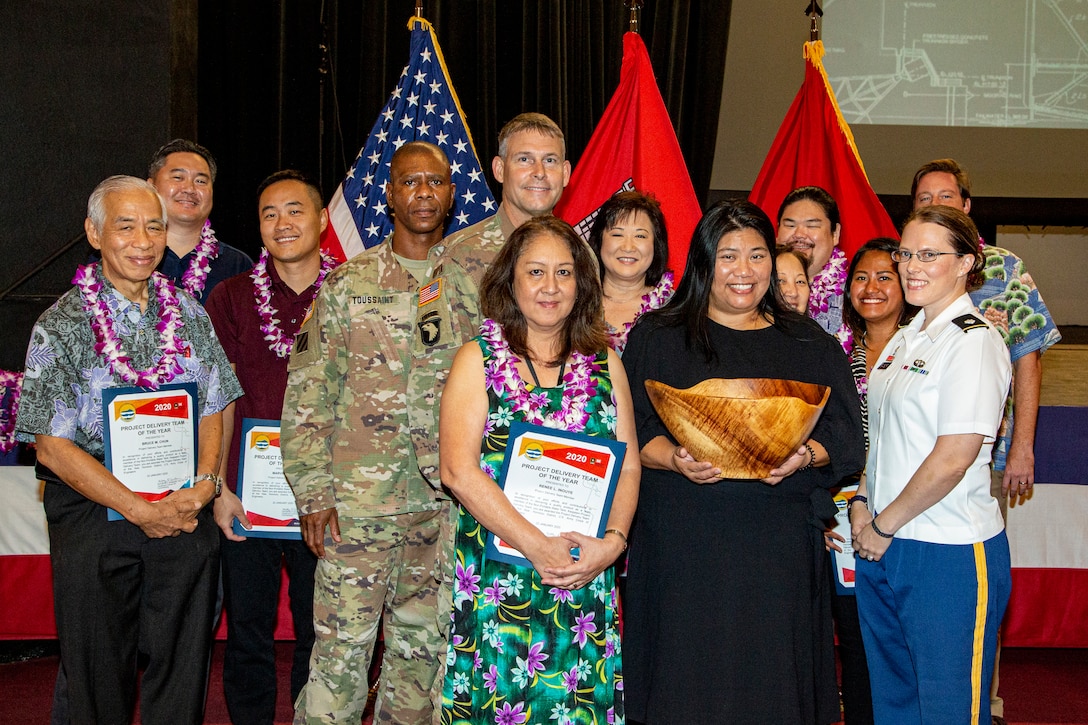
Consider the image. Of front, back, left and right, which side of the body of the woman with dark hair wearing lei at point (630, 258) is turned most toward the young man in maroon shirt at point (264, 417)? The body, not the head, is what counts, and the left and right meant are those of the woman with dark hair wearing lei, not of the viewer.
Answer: right

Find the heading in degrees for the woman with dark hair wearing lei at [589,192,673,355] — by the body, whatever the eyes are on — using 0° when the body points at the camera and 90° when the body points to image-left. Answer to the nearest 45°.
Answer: approximately 0°

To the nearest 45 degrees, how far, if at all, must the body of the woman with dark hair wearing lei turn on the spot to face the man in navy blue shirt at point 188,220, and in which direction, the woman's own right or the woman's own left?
approximately 90° to the woman's own right

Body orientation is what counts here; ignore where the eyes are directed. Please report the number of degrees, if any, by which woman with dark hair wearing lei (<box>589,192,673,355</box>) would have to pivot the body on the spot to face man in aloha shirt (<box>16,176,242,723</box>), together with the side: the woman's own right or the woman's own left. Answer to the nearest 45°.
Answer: approximately 45° to the woman's own right

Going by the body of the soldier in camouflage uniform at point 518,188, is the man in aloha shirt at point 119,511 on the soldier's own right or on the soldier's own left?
on the soldier's own right

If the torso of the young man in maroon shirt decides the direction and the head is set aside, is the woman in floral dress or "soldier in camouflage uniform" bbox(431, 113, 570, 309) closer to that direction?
the woman in floral dress
